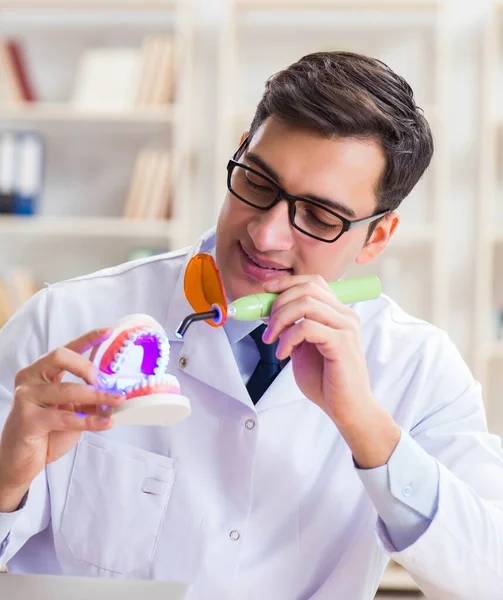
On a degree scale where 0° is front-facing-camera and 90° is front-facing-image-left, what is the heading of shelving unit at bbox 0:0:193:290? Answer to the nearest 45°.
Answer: approximately 0°

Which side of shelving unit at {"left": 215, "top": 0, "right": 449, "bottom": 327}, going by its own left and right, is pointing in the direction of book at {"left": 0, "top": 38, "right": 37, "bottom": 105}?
right

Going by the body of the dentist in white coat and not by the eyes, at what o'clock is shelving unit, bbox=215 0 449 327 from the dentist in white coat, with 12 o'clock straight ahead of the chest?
The shelving unit is roughly at 6 o'clock from the dentist in white coat.
